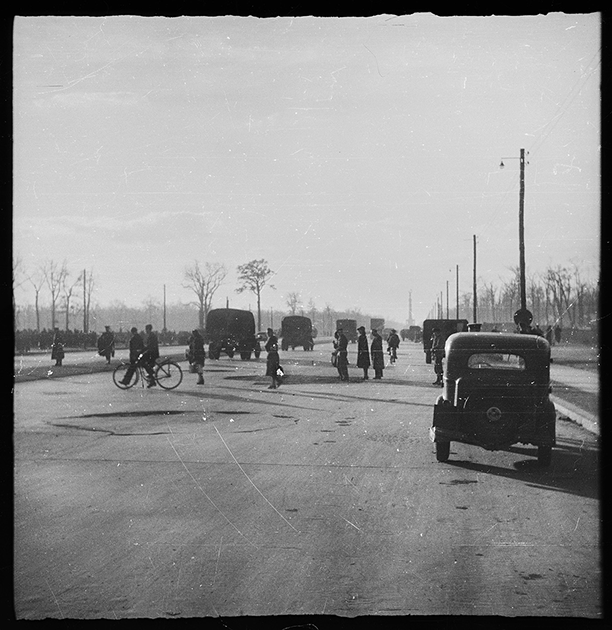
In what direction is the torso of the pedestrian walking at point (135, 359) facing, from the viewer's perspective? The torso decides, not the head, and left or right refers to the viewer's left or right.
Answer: facing to the left of the viewer

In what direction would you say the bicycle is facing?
to the viewer's left

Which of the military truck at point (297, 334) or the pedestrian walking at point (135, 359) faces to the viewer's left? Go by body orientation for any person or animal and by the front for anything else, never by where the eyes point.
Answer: the pedestrian walking
